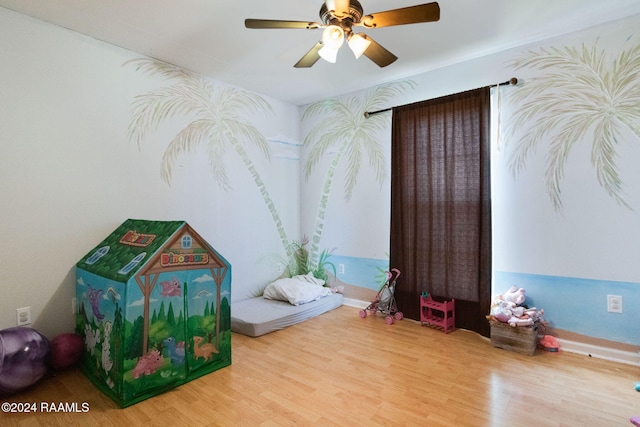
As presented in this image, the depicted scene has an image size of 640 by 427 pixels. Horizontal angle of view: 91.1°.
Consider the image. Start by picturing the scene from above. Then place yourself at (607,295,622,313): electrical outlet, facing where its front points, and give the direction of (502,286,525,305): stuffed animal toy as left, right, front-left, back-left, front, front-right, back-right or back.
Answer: right

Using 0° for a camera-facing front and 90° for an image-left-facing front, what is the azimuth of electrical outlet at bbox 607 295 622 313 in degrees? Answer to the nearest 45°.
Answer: approximately 0°

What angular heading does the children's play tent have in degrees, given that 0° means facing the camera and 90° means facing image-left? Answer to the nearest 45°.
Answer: approximately 315°

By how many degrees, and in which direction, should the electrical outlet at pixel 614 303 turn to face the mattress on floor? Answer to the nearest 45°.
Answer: approximately 45° to its right

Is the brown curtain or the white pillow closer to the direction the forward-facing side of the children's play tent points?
the brown curtain

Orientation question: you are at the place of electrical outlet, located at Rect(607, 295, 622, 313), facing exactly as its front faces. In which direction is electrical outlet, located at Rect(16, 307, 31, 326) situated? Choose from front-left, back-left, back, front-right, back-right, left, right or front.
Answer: front-right

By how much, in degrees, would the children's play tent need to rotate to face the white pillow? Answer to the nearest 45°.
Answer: approximately 90° to its left

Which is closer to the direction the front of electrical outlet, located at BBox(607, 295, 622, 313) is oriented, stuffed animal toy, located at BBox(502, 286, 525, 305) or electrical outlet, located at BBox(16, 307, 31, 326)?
the electrical outlet

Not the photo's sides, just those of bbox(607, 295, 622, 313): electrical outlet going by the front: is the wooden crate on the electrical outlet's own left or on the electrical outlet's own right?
on the electrical outlet's own right

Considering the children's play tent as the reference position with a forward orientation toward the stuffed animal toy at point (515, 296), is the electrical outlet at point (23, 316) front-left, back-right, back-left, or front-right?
back-left

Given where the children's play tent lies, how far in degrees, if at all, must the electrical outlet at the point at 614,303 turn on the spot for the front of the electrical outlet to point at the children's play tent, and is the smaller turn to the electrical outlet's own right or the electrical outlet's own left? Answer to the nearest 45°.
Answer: approximately 45° to the electrical outlet's own right
